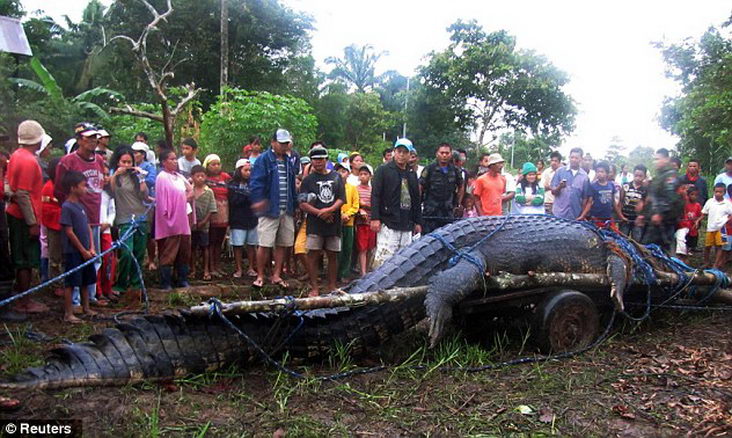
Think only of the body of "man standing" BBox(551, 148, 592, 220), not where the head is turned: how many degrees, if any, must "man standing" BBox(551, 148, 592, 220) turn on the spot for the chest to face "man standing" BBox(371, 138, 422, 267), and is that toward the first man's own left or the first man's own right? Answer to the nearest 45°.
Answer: approximately 45° to the first man's own right

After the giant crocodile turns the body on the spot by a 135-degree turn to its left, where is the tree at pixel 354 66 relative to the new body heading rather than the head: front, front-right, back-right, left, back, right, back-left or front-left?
front-right

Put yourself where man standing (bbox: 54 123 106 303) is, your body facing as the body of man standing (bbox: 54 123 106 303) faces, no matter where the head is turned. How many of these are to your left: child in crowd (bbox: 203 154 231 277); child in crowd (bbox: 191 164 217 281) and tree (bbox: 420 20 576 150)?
3

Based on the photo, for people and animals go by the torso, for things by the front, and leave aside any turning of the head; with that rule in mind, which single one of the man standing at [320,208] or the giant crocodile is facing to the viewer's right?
the giant crocodile

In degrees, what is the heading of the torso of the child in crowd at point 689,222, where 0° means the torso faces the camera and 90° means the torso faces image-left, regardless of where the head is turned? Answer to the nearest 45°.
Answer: approximately 45°

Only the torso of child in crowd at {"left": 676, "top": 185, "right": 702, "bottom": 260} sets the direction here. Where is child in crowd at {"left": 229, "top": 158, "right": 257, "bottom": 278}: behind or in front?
in front

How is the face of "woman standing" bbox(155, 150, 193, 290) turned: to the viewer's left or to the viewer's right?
to the viewer's right

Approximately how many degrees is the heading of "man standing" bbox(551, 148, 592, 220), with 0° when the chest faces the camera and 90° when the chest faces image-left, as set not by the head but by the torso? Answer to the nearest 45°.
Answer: approximately 0°

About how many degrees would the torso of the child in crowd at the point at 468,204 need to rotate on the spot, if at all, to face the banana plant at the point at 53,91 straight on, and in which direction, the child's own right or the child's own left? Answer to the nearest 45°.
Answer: approximately 135° to the child's own right

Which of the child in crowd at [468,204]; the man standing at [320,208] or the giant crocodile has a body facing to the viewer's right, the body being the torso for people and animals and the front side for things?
the giant crocodile

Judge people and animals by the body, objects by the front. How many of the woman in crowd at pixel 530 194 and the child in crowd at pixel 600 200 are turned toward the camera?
2
